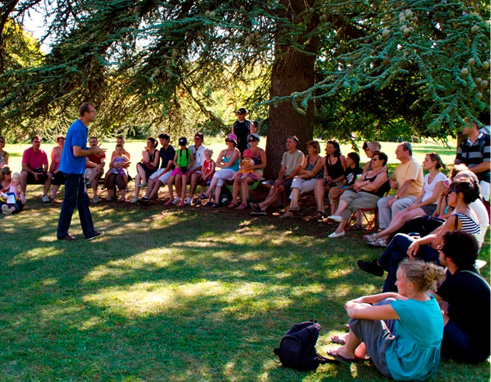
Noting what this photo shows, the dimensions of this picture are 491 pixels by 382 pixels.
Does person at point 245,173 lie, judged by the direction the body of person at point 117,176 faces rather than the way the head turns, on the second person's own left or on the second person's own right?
on the second person's own left

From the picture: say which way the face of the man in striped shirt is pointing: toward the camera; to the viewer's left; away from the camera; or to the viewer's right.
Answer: to the viewer's left

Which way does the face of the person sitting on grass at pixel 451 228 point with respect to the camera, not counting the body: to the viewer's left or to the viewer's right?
to the viewer's left

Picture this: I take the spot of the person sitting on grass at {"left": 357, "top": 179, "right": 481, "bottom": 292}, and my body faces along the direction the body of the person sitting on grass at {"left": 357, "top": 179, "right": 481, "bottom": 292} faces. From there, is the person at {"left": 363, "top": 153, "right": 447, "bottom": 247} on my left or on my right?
on my right

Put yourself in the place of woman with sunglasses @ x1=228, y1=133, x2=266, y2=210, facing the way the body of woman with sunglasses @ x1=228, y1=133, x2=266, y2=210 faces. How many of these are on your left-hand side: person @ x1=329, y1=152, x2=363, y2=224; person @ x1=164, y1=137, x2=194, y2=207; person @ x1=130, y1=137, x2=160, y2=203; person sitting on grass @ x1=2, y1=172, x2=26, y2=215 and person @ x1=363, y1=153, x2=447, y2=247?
2

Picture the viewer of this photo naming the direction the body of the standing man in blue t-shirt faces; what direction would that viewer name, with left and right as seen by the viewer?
facing to the right of the viewer

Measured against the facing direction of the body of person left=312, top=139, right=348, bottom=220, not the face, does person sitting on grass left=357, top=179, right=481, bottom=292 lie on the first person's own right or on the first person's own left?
on the first person's own left

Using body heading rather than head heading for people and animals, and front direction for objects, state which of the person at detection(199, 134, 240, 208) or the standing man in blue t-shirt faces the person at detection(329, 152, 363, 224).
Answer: the standing man in blue t-shirt

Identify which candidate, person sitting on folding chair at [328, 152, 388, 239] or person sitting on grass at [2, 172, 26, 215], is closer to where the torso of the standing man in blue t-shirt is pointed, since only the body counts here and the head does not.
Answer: the person sitting on folding chair

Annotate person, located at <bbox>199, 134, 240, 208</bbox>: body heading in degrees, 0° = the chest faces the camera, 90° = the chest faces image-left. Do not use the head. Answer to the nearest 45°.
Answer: approximately 45°
